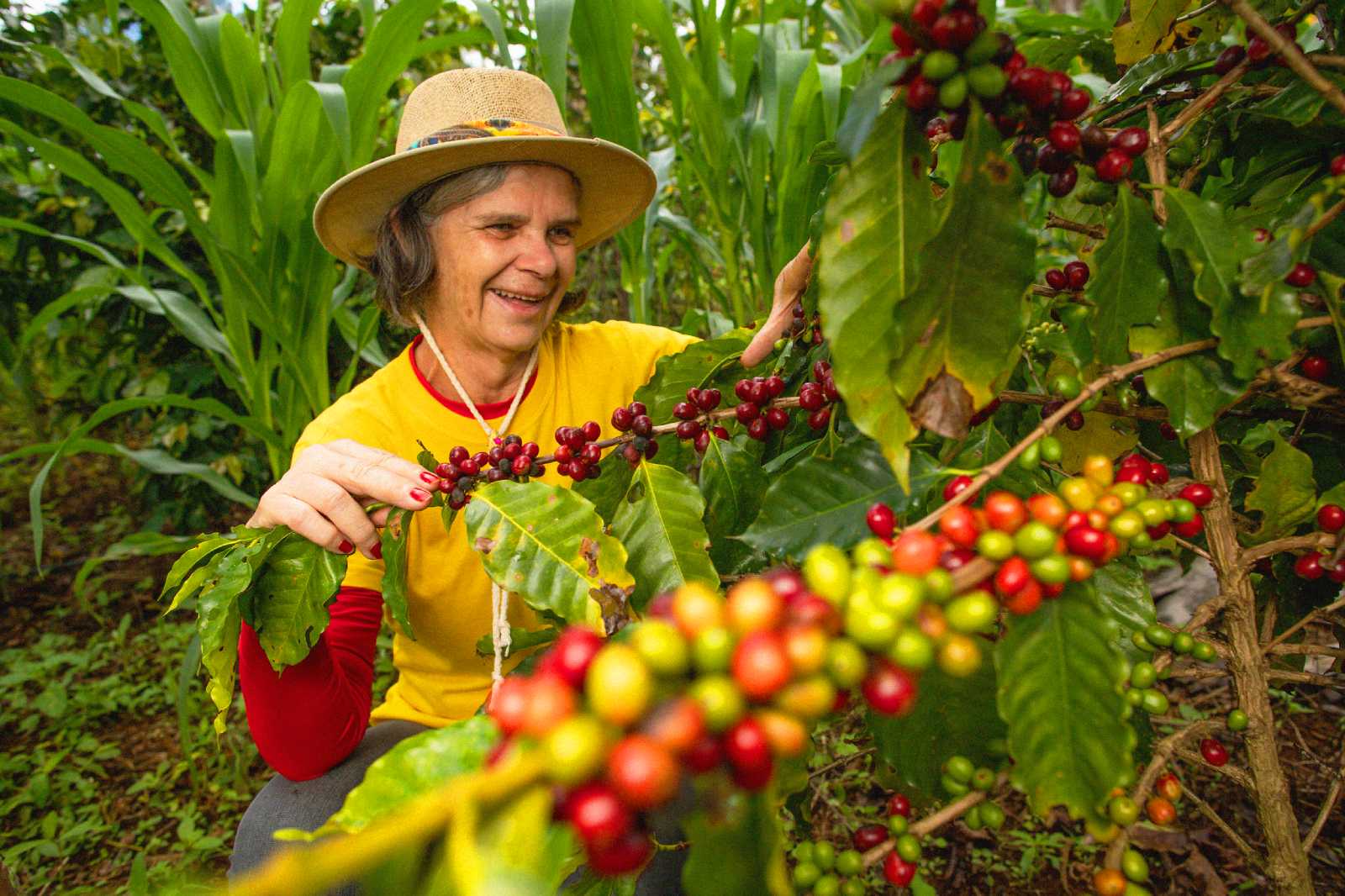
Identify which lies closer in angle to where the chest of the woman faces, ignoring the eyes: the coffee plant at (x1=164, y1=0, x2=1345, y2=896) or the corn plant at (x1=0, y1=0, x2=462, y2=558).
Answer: the coffee plant

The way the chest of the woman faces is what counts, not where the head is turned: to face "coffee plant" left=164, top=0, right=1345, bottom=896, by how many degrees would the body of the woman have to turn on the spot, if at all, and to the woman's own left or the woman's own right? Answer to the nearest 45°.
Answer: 0° — they already face it

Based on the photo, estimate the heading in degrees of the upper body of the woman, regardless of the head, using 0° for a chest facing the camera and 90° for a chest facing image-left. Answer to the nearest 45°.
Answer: approximately 0°

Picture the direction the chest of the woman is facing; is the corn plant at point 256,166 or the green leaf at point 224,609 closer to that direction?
the green leaf

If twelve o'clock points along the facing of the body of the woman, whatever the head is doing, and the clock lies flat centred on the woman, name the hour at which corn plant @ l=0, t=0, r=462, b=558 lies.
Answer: The corn plant is roughly at 5 o'clock from the woman.

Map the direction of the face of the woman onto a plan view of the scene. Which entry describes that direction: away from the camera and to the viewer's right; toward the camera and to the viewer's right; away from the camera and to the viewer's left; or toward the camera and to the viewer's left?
toward the camera and to the viewer's right
